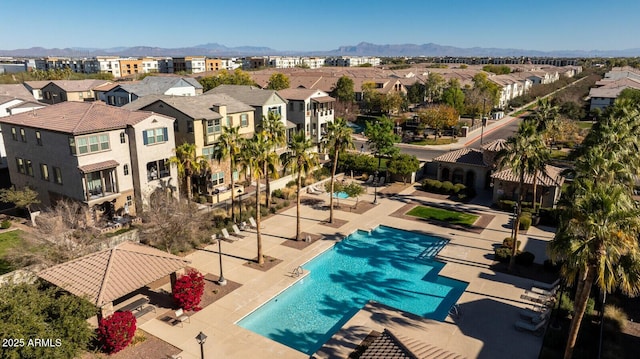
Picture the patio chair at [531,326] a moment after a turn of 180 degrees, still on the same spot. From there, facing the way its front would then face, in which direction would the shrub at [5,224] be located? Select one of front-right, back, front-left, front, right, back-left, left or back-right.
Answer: back

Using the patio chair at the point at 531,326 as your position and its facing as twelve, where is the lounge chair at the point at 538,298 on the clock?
The lounge chair is roughly at 3 o'clock from the patio chair.

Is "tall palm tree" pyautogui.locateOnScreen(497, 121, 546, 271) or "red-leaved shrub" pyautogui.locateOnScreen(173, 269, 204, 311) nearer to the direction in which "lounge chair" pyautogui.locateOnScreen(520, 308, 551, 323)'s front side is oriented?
the red-leaved shrub

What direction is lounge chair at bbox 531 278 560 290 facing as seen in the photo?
to the viewer's left

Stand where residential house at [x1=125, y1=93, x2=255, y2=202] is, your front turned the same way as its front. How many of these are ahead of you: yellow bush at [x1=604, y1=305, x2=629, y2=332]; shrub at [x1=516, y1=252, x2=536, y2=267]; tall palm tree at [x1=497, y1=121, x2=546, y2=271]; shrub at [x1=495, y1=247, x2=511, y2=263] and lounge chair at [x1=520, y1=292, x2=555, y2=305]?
5

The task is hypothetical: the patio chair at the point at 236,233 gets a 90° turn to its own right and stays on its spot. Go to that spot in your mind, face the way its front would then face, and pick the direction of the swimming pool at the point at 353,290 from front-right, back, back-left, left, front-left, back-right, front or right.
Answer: left

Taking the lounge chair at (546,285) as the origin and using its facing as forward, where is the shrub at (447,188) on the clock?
The shrub is roughly at 2 o'clock from the lounge chair.

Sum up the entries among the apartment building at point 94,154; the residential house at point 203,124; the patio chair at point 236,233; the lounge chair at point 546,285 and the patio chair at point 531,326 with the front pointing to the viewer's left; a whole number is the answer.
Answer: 2

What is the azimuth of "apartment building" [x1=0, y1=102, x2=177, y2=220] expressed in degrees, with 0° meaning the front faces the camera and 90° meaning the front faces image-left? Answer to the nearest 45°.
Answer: approximately 315°

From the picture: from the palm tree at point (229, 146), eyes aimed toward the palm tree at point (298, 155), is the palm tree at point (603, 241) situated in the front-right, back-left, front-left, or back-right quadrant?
front-right

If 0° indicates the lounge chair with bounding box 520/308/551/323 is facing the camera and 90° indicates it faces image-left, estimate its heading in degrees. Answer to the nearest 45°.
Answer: approximately 90°

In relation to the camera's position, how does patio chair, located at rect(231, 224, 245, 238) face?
facing the viewer and to the right of the viewer

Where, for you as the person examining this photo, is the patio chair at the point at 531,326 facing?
facing to the left of the viewer

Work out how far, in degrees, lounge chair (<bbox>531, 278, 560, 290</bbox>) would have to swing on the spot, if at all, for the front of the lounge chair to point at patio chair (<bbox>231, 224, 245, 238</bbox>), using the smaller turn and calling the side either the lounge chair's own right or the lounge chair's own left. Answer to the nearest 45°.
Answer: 0° — it already faces it

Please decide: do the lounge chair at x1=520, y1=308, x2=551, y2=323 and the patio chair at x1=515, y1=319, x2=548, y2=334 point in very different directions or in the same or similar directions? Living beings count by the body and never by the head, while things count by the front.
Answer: same or similar directions

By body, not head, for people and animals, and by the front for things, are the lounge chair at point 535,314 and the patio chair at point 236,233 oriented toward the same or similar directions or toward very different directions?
very different directions
